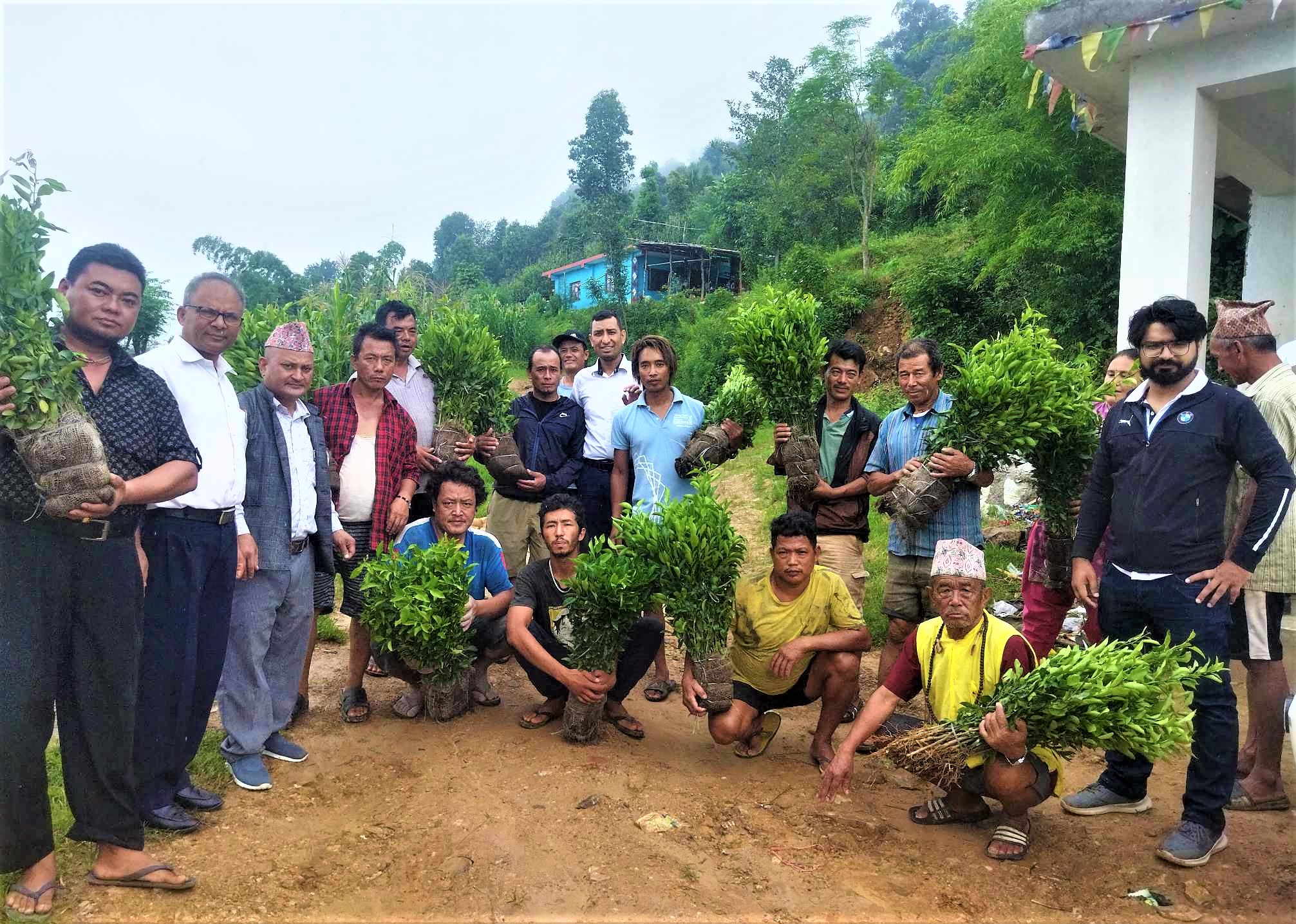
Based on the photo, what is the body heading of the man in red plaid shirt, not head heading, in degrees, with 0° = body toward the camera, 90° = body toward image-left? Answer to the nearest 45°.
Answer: approximately 0°

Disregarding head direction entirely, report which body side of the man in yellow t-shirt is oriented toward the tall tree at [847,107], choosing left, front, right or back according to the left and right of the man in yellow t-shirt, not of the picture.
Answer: back

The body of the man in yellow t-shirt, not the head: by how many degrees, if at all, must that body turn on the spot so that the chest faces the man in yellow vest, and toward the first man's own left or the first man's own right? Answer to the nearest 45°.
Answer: approximately 45° to the first man's own left

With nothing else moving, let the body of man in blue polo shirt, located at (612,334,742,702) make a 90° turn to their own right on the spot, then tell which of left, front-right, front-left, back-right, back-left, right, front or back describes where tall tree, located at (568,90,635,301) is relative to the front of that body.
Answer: right

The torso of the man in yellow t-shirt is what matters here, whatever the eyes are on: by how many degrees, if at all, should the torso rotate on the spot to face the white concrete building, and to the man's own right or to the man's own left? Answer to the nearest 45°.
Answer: approximately 135° to the man's own left

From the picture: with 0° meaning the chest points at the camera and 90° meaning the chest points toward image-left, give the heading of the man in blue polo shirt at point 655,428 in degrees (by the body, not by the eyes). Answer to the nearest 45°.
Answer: approximately 0°
